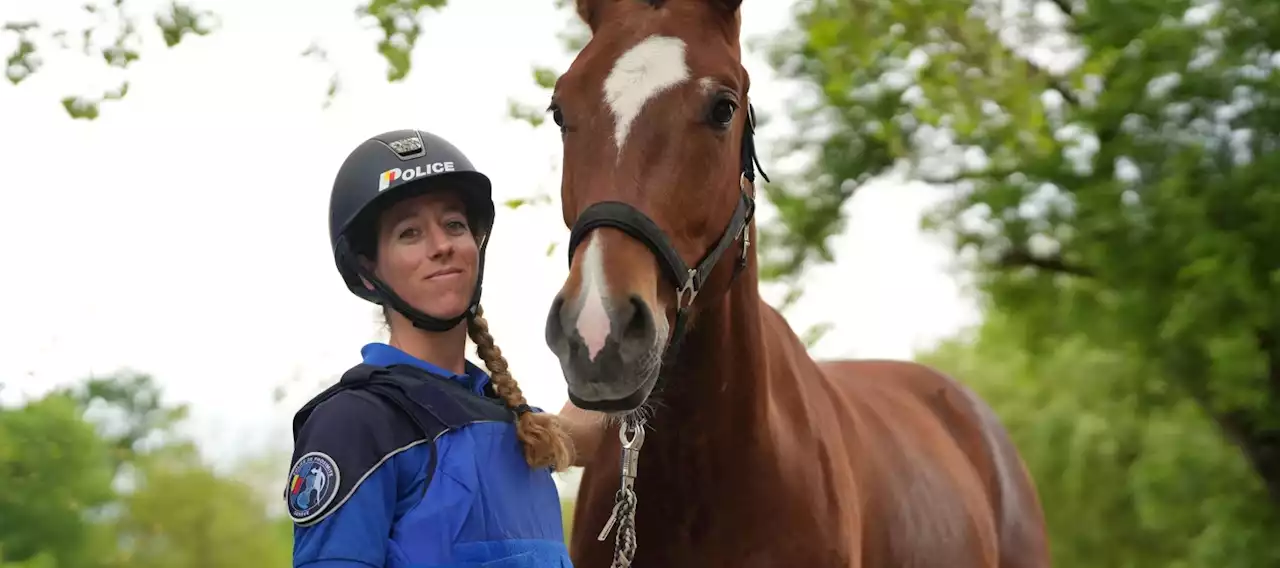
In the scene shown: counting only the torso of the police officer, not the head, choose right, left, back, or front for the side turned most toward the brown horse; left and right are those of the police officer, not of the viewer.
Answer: left

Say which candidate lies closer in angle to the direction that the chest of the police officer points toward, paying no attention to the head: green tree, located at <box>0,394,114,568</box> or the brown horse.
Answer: the brown horse

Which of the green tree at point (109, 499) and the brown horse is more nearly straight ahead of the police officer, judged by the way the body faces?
the brown horse

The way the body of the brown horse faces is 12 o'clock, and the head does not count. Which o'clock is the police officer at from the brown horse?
The police officer is roughly at 12 o'clock from the brown horse.

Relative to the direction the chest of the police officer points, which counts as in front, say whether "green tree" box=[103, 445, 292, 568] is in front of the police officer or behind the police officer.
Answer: behind

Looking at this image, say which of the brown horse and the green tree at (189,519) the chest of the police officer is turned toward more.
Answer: the brown horse

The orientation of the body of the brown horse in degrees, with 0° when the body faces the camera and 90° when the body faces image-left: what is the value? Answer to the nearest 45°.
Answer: approximately 45°

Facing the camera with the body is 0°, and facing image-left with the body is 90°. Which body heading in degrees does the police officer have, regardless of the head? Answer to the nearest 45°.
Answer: approximately 315°

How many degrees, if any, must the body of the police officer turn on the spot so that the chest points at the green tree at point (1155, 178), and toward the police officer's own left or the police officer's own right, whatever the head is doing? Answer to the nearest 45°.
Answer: approximately 90° to the police officer's own left

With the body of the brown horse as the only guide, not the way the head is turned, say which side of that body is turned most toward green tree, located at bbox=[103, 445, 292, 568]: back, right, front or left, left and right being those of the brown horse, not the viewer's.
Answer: right
